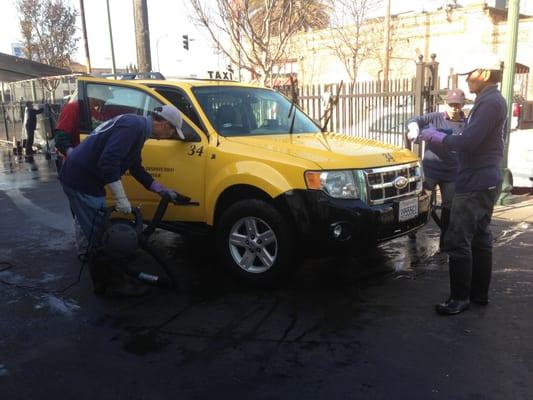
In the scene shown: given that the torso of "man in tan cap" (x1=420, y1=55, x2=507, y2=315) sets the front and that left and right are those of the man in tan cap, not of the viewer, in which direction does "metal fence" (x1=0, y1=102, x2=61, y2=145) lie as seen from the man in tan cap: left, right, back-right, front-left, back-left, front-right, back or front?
front-right

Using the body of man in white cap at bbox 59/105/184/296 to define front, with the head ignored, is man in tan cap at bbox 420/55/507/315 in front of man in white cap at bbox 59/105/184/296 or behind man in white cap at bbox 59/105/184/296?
in front

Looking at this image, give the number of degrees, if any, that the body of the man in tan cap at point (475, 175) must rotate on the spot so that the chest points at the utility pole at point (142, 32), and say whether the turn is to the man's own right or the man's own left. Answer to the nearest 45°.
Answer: approximately 45° to the man's own right

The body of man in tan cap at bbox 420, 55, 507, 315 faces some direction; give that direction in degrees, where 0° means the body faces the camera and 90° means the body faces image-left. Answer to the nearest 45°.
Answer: approximately 90°

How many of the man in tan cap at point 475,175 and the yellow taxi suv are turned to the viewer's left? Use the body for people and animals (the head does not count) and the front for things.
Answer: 1

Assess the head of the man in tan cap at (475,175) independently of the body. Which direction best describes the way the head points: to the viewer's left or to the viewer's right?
to the viewer's left

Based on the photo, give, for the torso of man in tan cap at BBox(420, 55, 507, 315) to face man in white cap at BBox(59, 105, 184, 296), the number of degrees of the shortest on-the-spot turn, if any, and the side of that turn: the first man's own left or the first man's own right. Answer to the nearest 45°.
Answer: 0° — they already face them

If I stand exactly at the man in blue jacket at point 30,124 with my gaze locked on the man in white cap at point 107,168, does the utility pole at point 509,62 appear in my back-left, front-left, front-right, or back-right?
front-left

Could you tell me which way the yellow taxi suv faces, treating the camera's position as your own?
facing the viewer and to the right of the viewer

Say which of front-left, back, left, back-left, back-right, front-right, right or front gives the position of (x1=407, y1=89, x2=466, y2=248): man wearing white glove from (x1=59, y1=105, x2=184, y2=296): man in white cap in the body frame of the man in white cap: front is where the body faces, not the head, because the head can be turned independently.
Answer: front

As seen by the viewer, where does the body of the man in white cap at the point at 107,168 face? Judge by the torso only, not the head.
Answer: to the viewer's right
